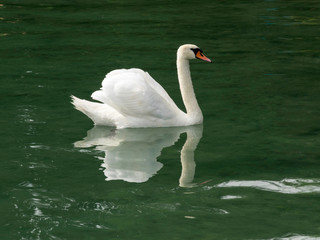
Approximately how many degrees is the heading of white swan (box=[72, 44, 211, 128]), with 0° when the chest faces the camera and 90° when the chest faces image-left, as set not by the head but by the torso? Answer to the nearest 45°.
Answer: approximately 270°
